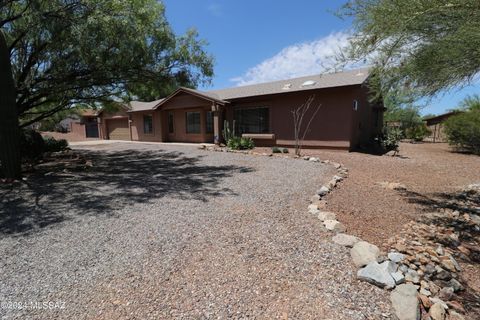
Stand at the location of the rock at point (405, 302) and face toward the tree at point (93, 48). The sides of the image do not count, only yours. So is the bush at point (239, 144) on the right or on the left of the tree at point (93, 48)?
right

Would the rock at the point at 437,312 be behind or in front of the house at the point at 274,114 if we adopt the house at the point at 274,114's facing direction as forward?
in front

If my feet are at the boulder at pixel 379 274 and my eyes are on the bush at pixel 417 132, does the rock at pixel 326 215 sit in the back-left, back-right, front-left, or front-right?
front-left

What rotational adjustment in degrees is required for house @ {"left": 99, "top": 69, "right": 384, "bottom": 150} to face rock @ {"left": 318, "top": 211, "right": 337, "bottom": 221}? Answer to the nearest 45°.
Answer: approximately 45° to its left

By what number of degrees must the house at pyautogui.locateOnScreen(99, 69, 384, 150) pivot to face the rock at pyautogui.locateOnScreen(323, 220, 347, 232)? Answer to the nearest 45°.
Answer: approximately 45° to its left

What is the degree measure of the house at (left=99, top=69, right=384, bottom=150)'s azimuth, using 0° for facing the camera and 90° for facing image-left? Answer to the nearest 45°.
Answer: approximately 45°

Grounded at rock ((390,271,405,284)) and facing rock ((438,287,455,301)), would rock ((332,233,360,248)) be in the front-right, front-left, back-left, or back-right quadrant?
back-left

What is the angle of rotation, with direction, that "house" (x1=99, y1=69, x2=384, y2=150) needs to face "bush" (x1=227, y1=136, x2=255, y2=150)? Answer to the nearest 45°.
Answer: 0° — it already faces it

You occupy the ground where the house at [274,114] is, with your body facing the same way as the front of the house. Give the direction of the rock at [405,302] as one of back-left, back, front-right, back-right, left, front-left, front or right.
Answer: front-left

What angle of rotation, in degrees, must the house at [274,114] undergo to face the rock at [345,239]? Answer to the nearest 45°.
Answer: approximately 45° to its left

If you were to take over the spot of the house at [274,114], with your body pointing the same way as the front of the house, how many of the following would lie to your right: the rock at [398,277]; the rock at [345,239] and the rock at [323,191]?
0

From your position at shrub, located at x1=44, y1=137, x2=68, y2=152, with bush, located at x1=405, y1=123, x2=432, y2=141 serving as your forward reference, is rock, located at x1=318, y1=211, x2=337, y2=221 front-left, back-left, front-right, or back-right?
front-right

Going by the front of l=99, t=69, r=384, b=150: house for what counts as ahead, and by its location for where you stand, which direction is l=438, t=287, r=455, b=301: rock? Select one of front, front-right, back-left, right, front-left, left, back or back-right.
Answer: front-left

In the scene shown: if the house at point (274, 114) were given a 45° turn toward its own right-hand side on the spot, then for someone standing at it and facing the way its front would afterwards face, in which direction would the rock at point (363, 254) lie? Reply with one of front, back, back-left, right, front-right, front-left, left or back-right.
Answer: left
